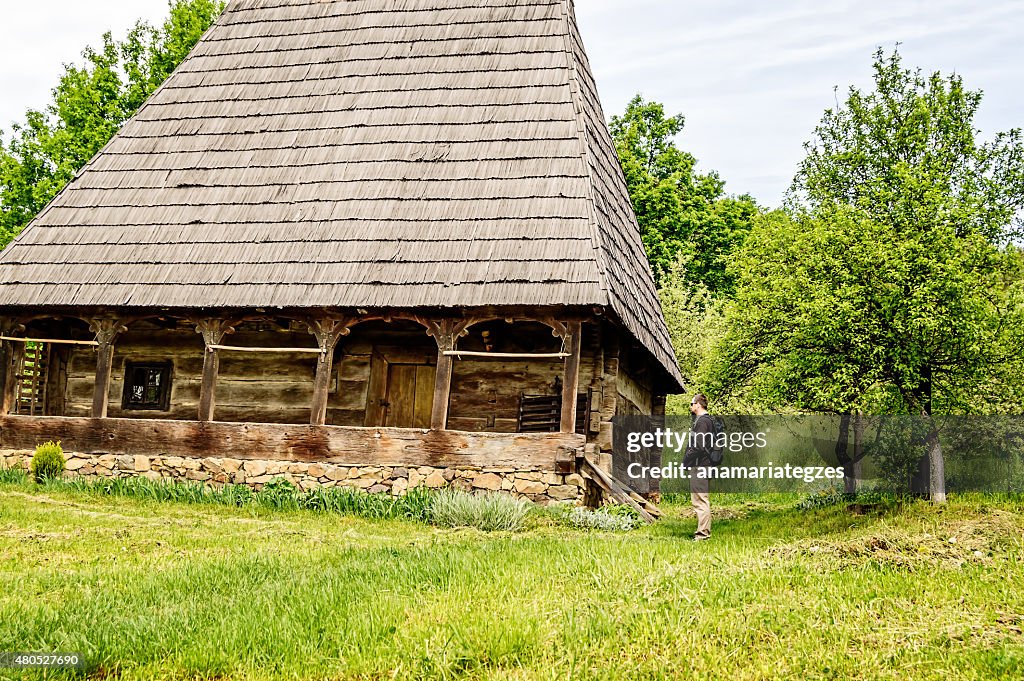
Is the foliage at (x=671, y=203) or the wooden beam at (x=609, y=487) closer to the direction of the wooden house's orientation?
the wooden beam

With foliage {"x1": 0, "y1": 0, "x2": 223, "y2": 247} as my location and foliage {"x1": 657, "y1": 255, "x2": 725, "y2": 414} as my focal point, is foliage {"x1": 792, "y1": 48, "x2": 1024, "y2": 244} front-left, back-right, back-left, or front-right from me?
front-right

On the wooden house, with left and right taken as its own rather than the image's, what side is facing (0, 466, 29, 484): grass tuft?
right

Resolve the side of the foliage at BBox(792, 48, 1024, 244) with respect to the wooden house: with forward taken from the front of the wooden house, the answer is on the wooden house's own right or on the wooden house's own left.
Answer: on the wooden house's own left

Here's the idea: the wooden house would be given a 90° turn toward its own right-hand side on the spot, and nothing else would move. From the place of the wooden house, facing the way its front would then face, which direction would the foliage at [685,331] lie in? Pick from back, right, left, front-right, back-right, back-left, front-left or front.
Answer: back-right

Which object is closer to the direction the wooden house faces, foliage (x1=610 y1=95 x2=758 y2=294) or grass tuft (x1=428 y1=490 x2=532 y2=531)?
the grass tuft

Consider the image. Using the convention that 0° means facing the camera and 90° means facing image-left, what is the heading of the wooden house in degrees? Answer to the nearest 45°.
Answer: approximately 0°

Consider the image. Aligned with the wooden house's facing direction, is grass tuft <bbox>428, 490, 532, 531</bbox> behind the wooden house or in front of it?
in front

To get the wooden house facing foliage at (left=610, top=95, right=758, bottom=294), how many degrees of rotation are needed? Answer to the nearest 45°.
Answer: approximately 135° to its left

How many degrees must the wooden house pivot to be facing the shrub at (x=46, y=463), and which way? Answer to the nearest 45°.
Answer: approximately 90° to its right

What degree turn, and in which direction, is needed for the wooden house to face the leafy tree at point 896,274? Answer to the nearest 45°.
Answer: approximately 45° to its left

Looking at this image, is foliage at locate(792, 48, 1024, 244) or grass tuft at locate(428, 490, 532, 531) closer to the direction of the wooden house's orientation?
the grass tuft

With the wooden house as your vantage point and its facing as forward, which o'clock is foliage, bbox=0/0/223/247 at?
The foliage is roughly at 5 o'clock from the wooden house.

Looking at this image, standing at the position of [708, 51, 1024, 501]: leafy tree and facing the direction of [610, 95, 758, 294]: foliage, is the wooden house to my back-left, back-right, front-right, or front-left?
front-left
